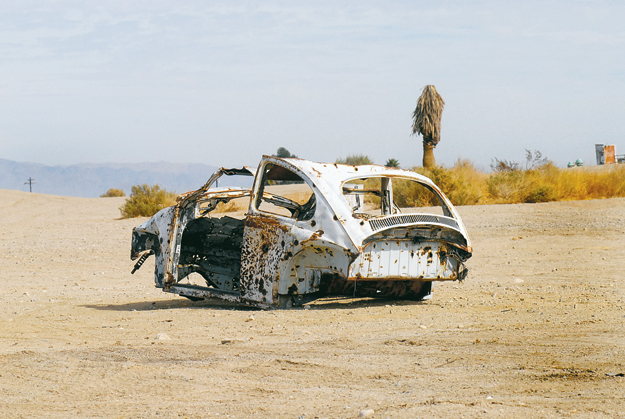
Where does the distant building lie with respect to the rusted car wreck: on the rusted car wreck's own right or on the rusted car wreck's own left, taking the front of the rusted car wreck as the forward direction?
on the rusted car wreck's own right

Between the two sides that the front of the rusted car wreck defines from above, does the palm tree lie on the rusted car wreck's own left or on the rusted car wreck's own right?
on the rusted car wreck's own right

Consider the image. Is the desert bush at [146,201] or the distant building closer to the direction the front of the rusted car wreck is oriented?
the desert bush

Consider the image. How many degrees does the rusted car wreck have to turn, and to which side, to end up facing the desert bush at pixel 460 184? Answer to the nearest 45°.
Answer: approximately 45° to its right

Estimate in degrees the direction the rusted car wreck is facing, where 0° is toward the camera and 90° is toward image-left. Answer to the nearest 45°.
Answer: approximately 135°

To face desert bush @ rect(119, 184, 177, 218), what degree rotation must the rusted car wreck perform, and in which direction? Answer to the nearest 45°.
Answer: approximately 45° to its right

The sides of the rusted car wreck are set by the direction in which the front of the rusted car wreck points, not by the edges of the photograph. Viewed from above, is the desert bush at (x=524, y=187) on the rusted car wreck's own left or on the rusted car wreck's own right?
on the rusted car wreck's own right
